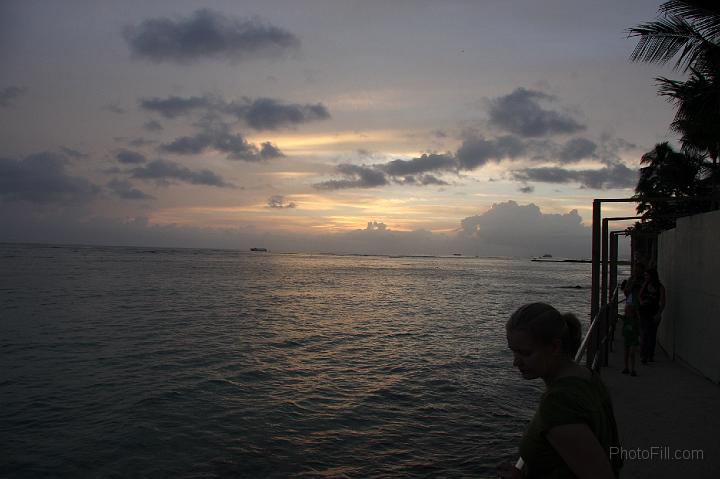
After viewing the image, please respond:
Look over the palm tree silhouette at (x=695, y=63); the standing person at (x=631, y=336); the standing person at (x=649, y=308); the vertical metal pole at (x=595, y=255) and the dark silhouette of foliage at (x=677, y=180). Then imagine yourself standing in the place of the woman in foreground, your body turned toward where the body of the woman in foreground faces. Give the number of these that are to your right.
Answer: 5

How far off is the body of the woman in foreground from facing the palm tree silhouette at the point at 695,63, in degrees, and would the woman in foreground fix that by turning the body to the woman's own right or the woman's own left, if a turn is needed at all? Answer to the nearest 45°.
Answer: approximately 90° to the woman's own right

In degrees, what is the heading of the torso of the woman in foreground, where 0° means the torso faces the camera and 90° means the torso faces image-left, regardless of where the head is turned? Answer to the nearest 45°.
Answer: approximately 90°

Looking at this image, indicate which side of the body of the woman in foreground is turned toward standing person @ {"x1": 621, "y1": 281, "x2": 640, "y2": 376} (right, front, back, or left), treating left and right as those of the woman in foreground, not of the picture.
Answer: right

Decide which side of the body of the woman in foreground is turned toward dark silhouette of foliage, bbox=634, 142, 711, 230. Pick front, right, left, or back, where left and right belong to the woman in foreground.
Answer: right

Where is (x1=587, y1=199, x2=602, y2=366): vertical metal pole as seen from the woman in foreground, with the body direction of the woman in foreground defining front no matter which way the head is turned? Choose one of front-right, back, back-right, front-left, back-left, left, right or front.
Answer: right

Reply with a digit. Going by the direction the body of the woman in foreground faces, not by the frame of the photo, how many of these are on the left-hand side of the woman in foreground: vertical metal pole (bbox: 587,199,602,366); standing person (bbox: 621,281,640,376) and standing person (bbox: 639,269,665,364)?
0
